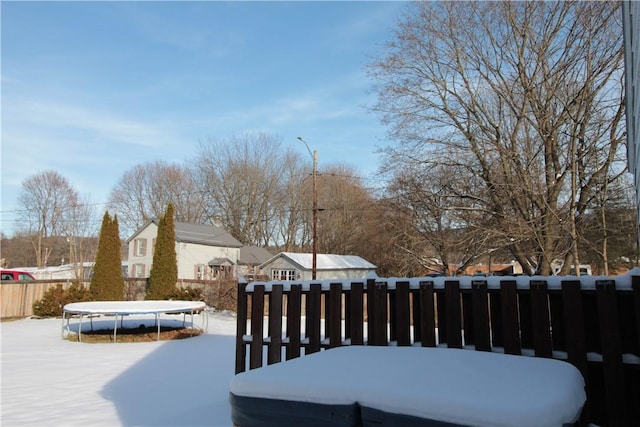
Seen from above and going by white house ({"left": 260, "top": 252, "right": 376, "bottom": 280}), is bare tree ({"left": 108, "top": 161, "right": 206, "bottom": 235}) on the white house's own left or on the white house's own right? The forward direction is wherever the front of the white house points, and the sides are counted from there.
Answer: on the white house's own right

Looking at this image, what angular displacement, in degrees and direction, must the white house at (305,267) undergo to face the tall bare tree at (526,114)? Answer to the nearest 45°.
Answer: approximately 90° to its left

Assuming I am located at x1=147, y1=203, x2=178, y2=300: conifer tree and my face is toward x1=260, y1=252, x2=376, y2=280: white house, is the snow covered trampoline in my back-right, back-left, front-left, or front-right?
back-right

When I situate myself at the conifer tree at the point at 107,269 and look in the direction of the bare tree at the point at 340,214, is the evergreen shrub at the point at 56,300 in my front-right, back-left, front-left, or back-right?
back-left

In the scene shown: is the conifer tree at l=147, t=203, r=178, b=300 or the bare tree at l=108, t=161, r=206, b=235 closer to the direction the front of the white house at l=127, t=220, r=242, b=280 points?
the conifer tree

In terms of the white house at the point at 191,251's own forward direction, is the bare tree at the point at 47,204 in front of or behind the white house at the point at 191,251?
behind

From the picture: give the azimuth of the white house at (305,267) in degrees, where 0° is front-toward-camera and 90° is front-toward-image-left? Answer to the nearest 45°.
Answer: approximately 45°

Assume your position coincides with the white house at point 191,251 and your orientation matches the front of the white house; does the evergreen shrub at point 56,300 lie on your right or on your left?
on your right

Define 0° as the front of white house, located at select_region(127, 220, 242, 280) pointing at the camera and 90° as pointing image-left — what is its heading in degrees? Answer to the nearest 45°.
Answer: approximately 315°

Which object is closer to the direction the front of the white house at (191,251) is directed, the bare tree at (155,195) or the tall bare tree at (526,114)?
the tall bare tree

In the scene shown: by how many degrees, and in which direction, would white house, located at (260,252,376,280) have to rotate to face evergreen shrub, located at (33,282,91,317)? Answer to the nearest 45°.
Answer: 0° — it already faces it

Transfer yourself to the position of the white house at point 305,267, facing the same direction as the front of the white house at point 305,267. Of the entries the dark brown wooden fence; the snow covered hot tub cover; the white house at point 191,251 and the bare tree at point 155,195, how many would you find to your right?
2

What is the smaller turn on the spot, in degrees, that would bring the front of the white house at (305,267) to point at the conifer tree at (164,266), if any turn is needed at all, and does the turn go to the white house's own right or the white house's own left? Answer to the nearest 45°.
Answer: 0° — it already faces it
